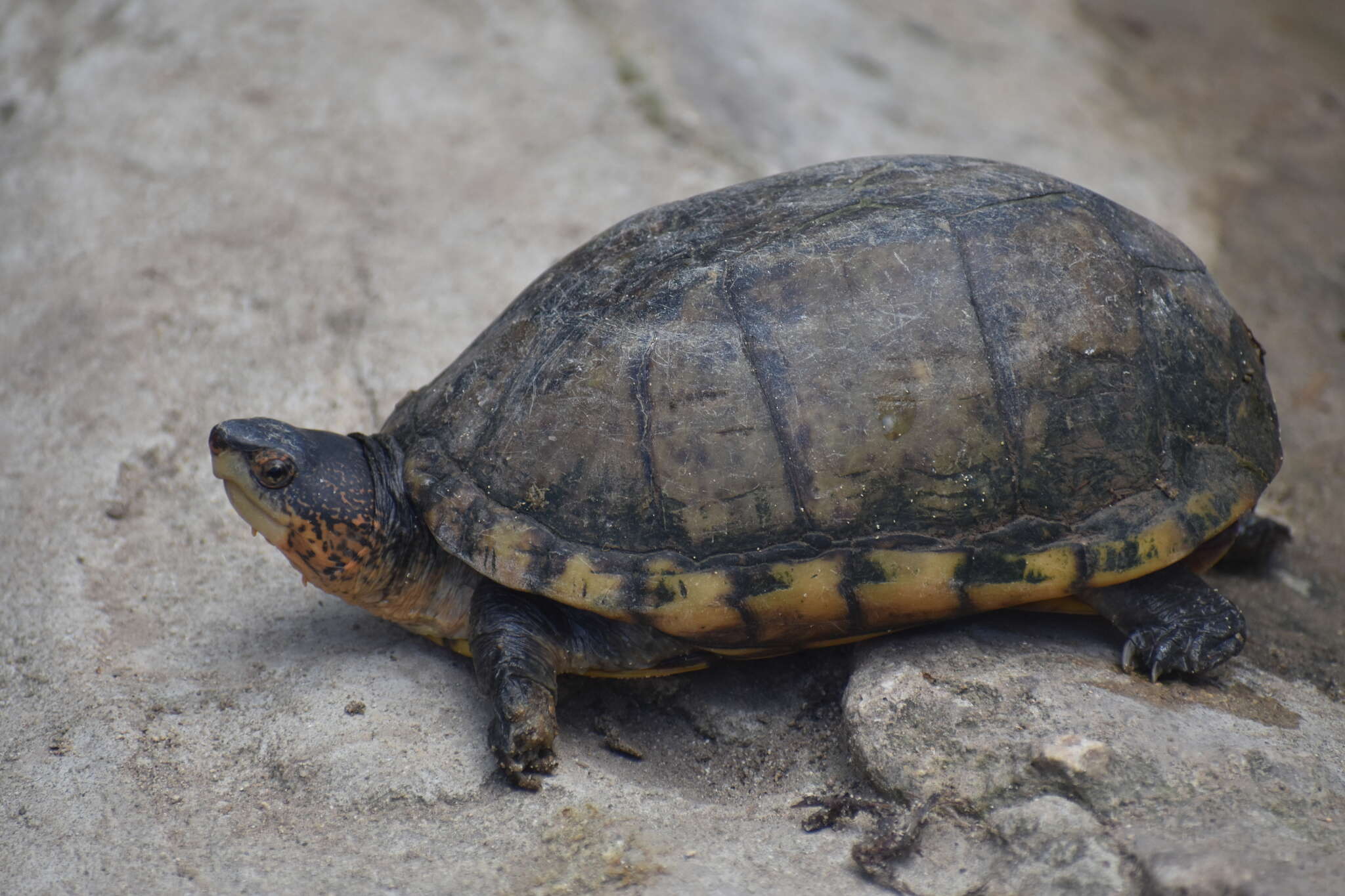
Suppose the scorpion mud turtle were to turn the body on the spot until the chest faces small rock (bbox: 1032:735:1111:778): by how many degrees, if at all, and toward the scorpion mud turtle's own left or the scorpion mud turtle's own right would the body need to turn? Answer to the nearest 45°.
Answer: approximately 135° to the scorpion mud turtle's own left

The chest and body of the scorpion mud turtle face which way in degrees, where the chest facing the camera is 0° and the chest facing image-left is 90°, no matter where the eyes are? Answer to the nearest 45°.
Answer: approximately 90°
